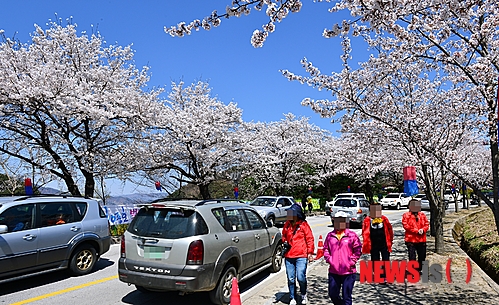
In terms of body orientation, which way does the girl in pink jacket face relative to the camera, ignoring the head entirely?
toward the camera

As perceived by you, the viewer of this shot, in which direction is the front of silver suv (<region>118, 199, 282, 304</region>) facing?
facing away from the viewer and to the right of the viewer

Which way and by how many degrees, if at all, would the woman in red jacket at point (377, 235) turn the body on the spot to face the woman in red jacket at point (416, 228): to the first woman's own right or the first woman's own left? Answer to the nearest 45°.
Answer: approximately 135° to the first woman's own left

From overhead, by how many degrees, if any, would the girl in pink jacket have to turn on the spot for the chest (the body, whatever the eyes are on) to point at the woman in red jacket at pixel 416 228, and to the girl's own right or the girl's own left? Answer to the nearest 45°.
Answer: approximately 135° to the girl's own left

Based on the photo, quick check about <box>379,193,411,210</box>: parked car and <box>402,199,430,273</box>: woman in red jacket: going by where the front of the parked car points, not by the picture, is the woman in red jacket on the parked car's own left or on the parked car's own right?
on the parked car's own left

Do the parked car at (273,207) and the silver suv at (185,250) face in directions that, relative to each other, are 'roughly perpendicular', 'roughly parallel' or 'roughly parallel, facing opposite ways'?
roughly parallel, facing opposite ways

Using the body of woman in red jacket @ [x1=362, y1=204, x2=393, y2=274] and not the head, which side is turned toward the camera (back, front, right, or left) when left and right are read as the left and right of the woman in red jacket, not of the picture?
front

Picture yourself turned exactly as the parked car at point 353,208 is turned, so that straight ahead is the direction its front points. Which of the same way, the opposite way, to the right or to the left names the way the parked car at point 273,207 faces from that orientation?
the opposite way

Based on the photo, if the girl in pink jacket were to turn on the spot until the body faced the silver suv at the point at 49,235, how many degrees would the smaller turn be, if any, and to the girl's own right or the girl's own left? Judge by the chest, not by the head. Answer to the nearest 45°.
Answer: approximately 90° to the girl's own right

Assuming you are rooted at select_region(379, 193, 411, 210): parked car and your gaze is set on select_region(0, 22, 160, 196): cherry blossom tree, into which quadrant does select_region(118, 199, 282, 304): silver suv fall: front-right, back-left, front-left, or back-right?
front-left

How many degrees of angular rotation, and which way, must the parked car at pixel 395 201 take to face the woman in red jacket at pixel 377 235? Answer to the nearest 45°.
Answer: approximately 45° to its left

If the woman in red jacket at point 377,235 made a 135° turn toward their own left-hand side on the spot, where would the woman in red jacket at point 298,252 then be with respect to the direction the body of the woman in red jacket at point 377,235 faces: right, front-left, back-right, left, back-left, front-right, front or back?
back

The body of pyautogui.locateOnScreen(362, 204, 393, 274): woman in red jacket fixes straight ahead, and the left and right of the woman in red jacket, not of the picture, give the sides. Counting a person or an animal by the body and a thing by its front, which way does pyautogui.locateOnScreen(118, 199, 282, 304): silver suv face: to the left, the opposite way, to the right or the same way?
the opposite way
